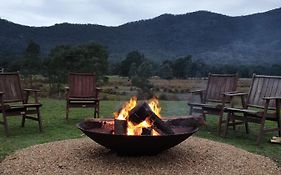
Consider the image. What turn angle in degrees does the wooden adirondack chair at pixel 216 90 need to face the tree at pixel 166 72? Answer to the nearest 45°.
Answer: approximately 135° to its right

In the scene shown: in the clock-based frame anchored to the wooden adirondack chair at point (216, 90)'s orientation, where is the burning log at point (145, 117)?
The burning log is roughly at 11 o'clock from the wooden adirondack chair.

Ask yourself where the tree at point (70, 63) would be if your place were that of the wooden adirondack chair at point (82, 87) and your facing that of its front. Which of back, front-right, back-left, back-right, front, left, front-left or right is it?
back

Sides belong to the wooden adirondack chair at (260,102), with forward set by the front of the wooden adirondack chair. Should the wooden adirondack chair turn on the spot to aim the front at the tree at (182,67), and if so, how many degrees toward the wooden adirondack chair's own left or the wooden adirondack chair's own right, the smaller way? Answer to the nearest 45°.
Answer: approximately 135° to the wooden adirondack chair's own right

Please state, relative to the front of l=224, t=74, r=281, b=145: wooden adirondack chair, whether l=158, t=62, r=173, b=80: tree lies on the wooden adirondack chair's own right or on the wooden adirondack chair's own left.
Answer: on the wooden adirondack chair's own right

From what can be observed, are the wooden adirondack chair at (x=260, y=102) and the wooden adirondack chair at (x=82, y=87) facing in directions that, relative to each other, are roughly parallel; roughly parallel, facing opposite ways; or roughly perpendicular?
roughly perpendicular

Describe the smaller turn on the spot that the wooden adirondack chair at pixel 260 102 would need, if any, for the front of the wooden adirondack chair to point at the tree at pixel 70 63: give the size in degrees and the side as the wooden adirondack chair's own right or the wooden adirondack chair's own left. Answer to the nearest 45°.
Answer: approximately 90° to the wooden adirondack chair's own right

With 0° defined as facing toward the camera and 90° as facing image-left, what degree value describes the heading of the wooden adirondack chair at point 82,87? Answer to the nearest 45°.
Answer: approximately 0°

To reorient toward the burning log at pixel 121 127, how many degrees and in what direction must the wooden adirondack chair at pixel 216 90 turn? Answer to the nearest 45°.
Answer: approximately 45° to its left
